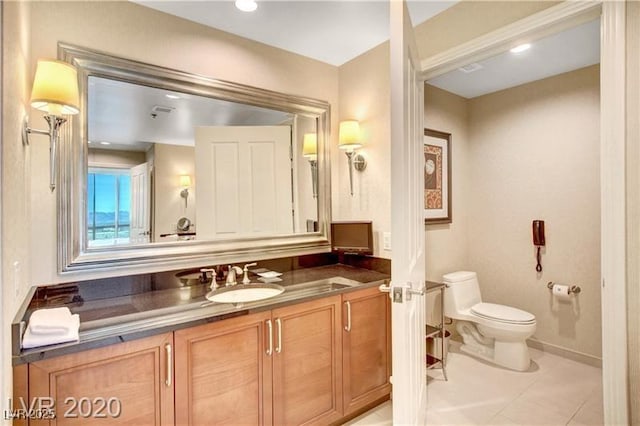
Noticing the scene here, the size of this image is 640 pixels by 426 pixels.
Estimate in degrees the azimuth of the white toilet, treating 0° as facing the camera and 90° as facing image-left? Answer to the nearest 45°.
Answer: approximately 315°

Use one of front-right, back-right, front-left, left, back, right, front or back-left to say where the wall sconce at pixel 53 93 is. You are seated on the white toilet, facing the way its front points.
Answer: right

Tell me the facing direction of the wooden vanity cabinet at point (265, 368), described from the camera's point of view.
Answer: facing the viewer and to the right of the viewer

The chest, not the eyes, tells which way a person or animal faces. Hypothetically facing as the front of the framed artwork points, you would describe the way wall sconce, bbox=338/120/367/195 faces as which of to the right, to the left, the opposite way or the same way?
to the right

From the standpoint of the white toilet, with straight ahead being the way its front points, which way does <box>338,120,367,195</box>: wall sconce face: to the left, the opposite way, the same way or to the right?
to the right

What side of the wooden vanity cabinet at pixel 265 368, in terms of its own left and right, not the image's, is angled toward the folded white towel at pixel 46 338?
right

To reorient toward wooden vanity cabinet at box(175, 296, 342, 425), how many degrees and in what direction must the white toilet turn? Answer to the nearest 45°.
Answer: approximately 90° to its right

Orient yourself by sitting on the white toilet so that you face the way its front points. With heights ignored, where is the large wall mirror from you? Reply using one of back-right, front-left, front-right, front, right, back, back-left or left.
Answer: right
